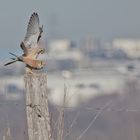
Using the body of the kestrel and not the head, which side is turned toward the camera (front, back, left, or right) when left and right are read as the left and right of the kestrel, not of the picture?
right
